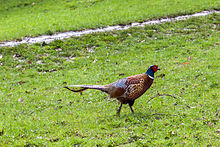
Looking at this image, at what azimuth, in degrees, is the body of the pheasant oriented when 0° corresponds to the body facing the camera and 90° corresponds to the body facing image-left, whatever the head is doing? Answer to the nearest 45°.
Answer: approximately 270°
